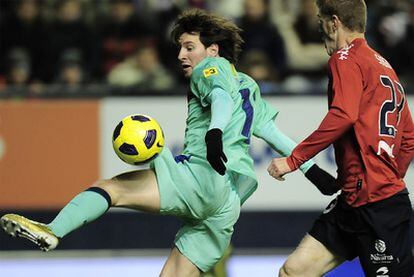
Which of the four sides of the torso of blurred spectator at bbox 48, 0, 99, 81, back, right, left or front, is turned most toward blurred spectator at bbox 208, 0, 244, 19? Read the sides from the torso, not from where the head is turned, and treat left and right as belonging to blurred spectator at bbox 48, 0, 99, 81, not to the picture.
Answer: left

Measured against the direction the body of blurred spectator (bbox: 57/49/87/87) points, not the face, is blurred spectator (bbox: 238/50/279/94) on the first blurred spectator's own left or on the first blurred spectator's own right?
on the first blurred spectator's own left

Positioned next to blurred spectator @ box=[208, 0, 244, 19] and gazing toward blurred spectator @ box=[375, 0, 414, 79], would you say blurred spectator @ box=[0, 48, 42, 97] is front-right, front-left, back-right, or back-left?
back-right

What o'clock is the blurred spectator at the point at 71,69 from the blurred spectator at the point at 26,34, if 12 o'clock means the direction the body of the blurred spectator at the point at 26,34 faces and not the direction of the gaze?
the blurred spectator at the point at 71,69 is roughly at 11 o'clock from the blurred spectator at the point at 26,34.

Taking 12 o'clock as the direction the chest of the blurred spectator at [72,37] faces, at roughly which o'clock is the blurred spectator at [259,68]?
the blurred spectator at [259,68] is roughly at 10 o'clock from the blurred spectator at [72,37].

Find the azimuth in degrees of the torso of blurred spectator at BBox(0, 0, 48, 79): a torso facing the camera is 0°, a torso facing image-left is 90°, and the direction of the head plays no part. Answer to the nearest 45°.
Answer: approximately 0°

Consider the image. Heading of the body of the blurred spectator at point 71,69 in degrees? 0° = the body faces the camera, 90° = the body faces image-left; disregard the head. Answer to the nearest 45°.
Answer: approximately 0°

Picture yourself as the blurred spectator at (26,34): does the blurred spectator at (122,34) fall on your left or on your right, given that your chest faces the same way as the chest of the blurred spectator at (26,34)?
on your left

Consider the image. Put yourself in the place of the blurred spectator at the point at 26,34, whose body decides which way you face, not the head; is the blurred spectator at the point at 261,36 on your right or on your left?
on your left
